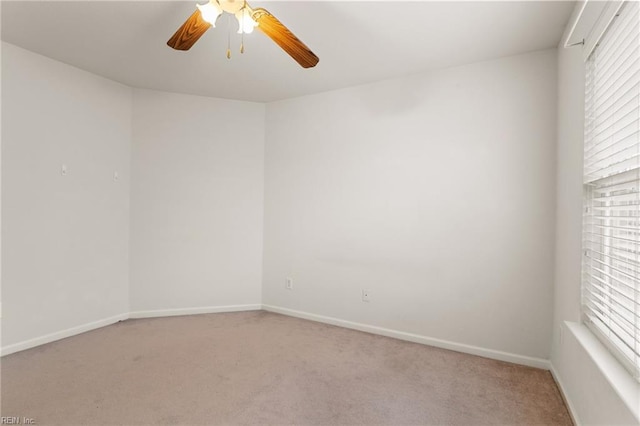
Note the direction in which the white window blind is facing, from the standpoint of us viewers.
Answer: facing to the left of the viewer
